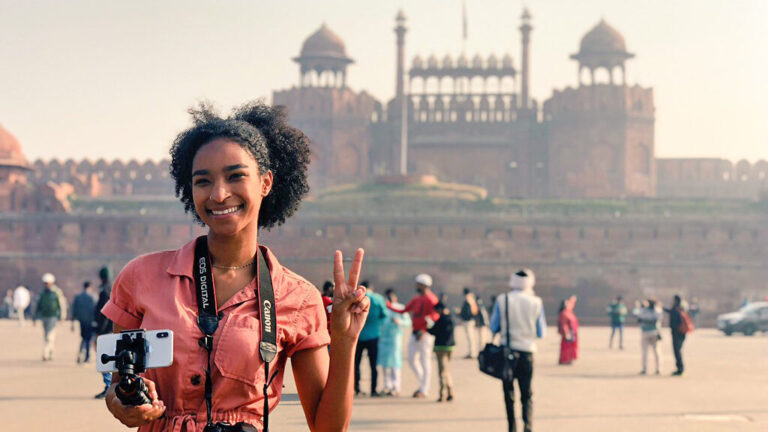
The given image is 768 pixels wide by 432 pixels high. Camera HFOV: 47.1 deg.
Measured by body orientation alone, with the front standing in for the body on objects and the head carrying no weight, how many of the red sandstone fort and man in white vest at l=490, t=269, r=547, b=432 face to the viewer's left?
0

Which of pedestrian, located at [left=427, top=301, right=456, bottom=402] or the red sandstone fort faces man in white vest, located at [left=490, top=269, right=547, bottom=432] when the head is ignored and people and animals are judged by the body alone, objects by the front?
the red sandstone fort

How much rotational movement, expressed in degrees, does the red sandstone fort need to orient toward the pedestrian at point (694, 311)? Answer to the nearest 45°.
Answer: approximately 45° to its left

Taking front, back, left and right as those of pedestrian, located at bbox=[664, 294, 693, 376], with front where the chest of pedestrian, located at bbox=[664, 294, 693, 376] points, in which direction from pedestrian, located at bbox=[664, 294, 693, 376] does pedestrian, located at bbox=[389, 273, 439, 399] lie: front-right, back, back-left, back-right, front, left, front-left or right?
front-left

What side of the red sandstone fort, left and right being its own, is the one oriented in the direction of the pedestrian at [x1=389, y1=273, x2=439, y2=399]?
front
